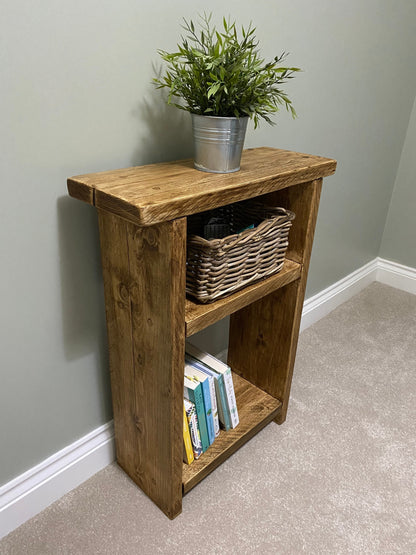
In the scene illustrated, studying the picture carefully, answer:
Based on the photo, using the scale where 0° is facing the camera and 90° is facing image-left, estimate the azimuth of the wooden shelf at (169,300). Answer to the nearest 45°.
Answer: approximately 315°
